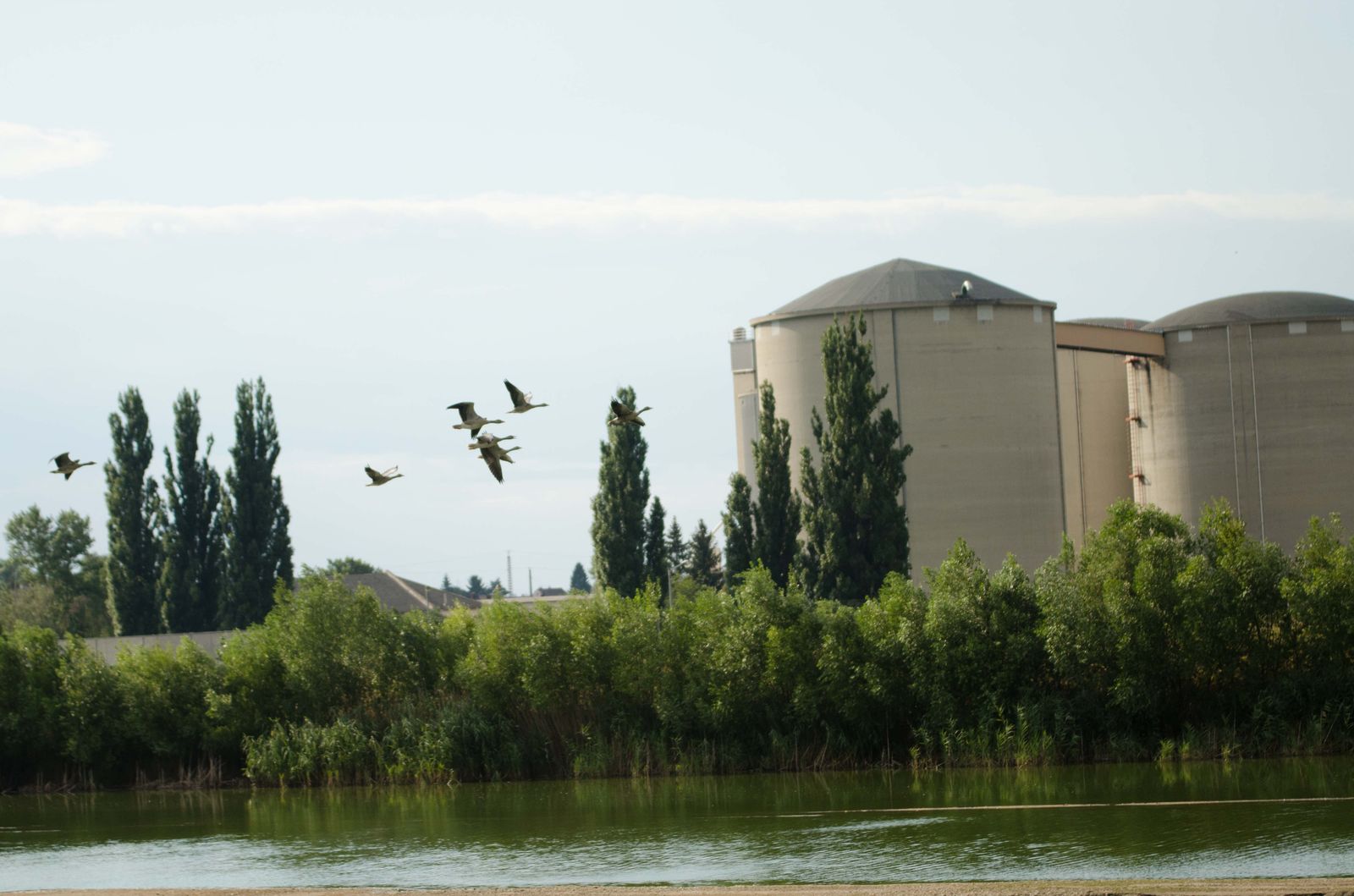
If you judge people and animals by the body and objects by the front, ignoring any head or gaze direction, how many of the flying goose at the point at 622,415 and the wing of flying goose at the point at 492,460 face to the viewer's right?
2

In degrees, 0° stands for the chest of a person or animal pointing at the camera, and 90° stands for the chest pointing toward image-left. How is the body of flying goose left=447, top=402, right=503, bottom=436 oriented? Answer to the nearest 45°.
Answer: approximately 270°

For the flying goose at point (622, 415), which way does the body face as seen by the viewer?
to the viewer's right

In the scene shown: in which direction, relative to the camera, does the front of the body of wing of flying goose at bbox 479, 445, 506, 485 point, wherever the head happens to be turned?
to the viewer's right

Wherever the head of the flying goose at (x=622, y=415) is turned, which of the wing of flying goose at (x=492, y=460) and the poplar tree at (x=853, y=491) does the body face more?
the poplar tree

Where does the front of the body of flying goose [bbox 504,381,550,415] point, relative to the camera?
to the viewer's right
